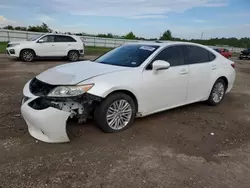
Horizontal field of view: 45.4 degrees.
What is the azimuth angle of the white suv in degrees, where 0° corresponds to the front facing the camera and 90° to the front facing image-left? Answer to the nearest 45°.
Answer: approximately 90°

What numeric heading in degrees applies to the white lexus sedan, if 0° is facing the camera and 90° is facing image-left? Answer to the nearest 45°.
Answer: approximately 45°

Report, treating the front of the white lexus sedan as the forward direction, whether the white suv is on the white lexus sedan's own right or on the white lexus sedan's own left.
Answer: on the white lexus sedan's own right

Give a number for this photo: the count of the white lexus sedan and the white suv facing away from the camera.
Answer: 0

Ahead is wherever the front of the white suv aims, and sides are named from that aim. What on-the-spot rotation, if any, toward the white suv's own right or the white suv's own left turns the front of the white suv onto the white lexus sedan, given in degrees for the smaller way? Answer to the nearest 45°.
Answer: approximately 90° to the white suv's own left
